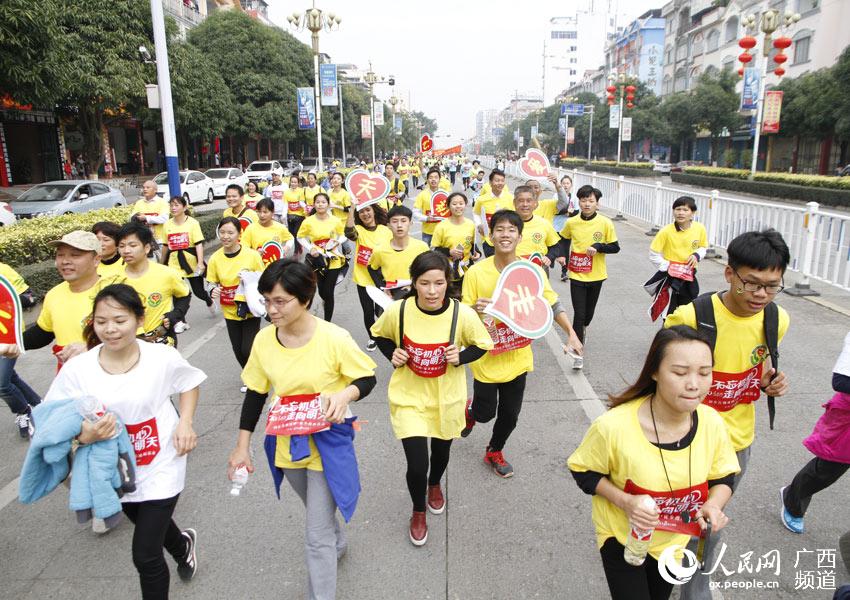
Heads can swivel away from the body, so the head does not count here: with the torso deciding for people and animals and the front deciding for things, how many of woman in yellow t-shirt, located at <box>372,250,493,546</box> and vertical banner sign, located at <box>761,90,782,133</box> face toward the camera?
2

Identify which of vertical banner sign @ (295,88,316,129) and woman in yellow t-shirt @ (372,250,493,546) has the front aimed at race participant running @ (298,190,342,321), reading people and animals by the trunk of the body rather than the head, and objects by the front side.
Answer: the vertical banner sign

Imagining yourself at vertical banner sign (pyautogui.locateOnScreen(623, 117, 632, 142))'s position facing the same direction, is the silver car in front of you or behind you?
in front

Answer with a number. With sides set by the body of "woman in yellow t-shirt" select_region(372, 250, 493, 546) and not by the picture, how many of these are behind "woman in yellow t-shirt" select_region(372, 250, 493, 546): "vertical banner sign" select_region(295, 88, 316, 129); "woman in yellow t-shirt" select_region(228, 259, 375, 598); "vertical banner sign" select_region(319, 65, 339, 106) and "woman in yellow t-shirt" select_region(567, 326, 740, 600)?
2

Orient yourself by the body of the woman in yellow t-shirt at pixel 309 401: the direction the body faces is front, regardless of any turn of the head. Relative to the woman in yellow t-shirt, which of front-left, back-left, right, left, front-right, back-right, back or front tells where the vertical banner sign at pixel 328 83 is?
back-right

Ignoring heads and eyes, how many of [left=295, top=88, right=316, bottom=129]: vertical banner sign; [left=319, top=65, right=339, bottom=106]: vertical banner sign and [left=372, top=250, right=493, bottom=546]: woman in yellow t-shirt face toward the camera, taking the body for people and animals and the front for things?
3

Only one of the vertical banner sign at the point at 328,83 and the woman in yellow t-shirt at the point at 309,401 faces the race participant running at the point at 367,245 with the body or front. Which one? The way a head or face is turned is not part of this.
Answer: the vertical banner sign

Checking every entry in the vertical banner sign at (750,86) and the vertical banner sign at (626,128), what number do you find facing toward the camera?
2

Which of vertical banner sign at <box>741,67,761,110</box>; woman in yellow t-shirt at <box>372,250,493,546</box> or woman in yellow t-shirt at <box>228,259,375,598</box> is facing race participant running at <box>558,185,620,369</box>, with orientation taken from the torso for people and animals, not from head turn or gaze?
the vertical banner sign

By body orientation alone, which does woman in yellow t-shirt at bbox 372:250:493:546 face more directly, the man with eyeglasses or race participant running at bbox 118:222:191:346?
the man with eyeglasses

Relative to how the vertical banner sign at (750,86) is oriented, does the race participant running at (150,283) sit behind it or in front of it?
in front

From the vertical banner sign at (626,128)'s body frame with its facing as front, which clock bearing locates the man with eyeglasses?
The man with eyeglasses is roughly at 12 o'clock from the vertical banner sign.

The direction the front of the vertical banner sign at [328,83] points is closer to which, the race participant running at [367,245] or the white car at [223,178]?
the race participant running

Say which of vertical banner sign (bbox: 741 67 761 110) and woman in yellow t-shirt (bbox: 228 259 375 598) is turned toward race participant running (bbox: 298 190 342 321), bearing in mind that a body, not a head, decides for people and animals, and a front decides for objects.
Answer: the vertical banner sign

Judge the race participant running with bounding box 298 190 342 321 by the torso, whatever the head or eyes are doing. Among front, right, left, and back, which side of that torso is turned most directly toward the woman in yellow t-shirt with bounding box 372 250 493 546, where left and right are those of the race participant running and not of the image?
front

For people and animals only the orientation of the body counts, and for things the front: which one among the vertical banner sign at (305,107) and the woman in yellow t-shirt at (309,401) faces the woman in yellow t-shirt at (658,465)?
the vertical banner sign
